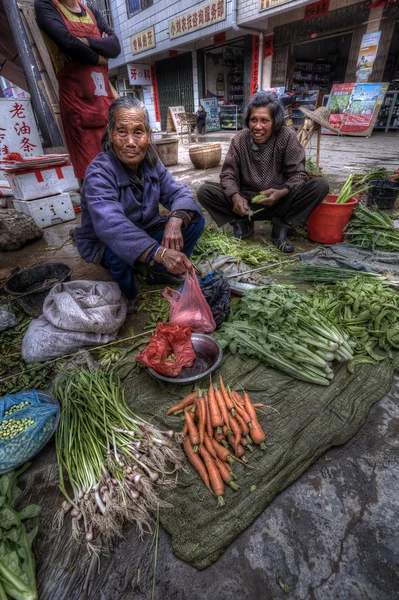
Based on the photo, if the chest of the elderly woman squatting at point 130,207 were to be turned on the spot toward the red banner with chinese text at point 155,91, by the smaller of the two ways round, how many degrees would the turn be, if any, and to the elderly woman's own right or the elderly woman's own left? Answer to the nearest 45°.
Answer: approximately 135° to the elderly woman's own left

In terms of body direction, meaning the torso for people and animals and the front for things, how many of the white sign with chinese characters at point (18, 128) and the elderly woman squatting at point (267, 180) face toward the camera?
2

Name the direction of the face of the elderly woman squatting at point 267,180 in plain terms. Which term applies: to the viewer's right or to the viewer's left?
to the viewer's left

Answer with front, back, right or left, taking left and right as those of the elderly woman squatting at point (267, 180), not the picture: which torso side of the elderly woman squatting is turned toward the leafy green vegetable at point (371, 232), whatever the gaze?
left

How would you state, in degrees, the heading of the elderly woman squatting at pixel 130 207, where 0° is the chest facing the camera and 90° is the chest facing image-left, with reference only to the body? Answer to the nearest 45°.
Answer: approximately 315°

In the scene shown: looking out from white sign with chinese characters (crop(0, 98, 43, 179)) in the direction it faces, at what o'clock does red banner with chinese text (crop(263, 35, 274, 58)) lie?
The red banner with chinese text is roughly at 8 o'clock from the white sign with chinese characters.

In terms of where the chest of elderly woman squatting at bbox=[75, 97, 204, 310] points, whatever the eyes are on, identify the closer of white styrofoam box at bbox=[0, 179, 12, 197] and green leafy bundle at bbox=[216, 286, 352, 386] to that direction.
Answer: the green leafy bundle

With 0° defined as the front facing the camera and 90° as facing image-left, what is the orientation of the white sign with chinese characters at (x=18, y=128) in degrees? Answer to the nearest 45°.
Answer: approximately 0°
